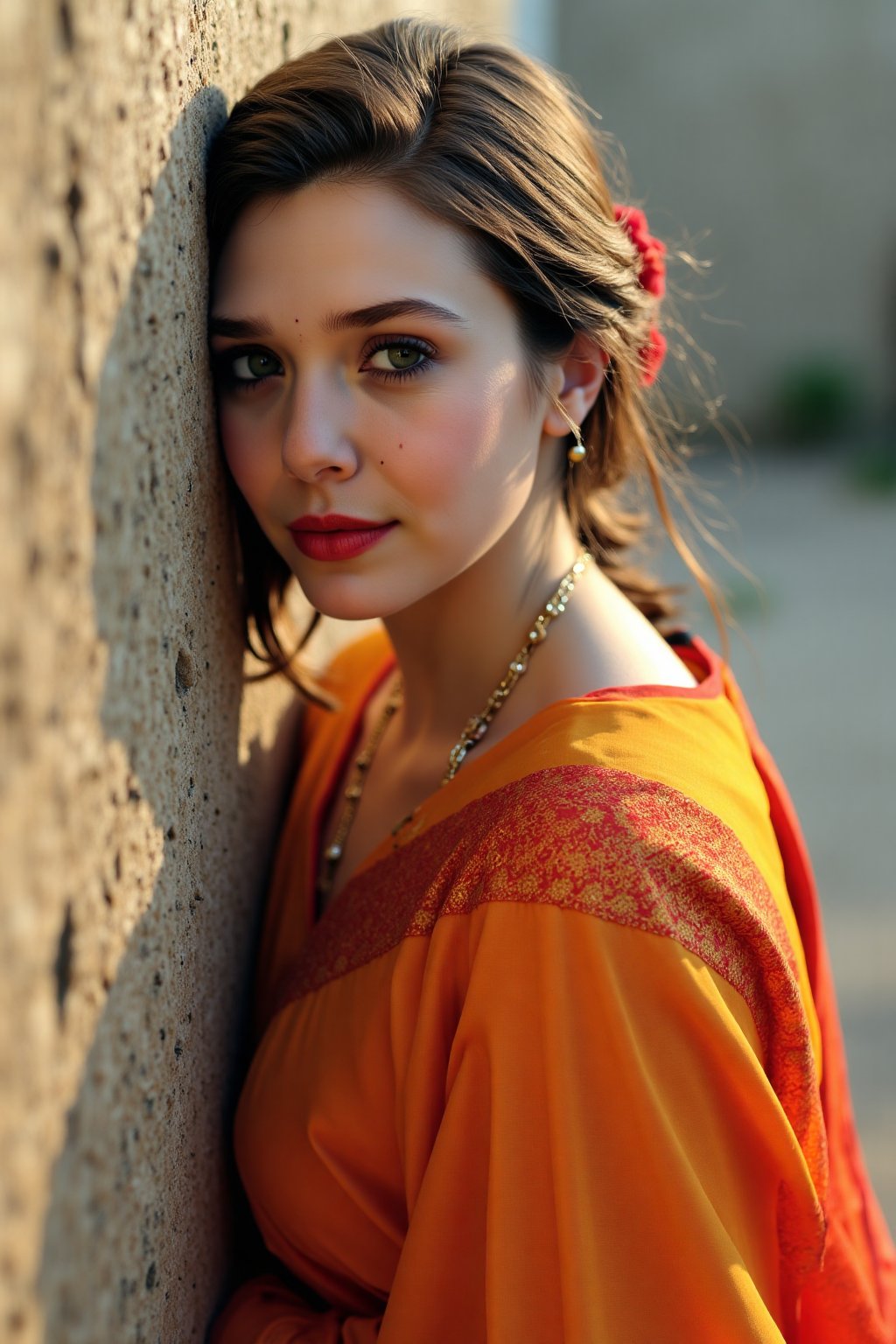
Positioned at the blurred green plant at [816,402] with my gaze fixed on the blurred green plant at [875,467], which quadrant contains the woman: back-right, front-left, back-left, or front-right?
front-right

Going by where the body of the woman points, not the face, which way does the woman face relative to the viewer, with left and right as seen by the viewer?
facing the viewer and to the left of the viewer

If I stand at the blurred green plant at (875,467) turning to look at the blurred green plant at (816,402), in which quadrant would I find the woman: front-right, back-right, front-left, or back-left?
back-left

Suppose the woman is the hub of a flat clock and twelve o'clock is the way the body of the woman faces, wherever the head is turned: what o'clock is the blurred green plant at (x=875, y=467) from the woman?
The blurred green plant is roughly at 5 o'clock from the woman.

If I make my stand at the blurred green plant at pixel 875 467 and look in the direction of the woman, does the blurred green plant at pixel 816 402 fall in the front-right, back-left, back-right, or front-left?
back-right

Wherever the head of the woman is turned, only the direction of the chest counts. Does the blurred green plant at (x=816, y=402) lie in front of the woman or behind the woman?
behind
